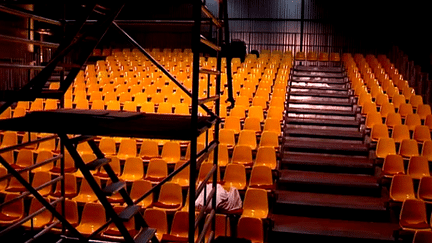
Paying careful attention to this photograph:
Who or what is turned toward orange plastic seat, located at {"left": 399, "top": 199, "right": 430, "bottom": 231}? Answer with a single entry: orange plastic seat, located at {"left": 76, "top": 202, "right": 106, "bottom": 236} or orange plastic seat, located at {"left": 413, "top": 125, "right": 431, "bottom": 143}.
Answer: orange plastic seat, located at {"left": 413, "top": 125, "right": 431, "bottom": 143}

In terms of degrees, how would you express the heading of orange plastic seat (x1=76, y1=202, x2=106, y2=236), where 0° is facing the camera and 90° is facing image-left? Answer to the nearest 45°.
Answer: approximately 45°

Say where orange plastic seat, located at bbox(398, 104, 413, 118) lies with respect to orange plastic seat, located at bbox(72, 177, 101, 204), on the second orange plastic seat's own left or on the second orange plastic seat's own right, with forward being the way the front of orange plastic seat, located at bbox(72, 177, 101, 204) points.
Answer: on the second orange plastic seat's own left

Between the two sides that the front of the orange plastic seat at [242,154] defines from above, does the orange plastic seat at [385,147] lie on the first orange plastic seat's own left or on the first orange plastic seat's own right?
on the first orange plastic seat's own left

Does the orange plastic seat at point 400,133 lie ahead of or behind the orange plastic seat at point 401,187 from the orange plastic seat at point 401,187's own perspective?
behind

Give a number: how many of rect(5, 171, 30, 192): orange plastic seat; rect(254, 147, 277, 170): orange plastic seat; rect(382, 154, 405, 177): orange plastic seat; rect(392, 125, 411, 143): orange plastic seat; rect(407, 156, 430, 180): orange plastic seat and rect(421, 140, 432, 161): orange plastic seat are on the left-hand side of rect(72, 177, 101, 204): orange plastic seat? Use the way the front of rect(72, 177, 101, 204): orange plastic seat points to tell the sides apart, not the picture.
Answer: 5

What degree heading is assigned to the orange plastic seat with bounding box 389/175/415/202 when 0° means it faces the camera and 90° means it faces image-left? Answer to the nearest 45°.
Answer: approximately 0°

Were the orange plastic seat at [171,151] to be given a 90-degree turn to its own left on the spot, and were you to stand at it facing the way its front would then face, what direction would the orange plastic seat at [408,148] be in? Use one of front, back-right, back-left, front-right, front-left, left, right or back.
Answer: front

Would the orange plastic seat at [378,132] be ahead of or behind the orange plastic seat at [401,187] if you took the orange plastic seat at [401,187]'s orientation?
behind
